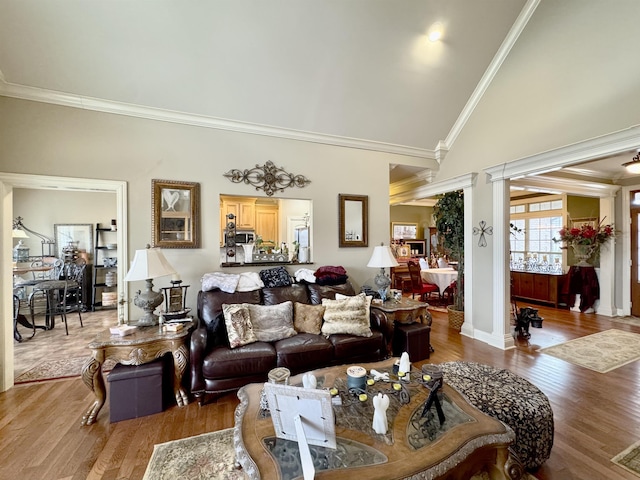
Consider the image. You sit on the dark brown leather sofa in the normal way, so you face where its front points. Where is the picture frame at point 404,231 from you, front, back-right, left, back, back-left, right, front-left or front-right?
left

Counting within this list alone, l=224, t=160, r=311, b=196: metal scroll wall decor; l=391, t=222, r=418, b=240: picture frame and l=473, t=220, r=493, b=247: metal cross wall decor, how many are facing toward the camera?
3

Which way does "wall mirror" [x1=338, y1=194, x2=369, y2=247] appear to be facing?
toward the camera

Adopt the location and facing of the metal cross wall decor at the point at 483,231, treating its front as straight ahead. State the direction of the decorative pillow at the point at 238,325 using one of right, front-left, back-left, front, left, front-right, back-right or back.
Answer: front-right

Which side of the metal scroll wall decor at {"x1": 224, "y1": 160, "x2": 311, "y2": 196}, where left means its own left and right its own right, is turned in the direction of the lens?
front

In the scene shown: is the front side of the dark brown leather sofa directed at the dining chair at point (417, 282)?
no

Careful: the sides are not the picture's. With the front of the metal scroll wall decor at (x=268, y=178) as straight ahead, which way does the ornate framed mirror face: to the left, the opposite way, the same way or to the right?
the same way

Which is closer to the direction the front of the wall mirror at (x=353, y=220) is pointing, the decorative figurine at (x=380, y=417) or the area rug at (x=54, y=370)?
the decorative figurine

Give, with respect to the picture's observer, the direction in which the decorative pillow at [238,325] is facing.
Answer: facing the viewer and to the right of the viewer

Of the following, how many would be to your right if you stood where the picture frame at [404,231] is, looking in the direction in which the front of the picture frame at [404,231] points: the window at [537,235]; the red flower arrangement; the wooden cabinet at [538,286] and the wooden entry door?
0

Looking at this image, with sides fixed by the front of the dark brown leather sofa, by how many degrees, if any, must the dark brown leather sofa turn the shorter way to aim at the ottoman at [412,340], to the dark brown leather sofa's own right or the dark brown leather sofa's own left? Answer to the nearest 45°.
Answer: approximately 45° to the dark brown leather sofa's own left

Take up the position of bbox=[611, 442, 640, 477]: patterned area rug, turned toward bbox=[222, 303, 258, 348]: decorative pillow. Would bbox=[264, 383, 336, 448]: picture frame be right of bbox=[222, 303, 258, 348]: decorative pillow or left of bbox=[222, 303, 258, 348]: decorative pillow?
left

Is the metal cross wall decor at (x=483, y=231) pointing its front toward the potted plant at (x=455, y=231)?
no

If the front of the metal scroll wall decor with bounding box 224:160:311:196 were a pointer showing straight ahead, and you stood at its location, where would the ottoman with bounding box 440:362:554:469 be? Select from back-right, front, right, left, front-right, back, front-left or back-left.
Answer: front-left

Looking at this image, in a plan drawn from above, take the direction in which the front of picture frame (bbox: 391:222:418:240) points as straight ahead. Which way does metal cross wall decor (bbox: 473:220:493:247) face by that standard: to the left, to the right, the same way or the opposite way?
the same way

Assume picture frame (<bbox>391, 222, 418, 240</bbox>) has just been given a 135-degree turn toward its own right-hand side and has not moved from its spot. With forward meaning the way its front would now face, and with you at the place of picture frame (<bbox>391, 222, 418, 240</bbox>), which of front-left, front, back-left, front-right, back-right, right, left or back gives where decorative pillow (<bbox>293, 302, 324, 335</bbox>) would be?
back-left

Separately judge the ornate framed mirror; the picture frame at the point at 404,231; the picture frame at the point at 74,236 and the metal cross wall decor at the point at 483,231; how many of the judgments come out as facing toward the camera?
4

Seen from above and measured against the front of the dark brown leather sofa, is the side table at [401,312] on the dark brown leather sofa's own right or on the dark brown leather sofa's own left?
on the dark brown leather sofa's own left

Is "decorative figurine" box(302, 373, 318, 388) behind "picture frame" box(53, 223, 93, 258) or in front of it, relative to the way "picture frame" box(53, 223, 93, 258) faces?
in front

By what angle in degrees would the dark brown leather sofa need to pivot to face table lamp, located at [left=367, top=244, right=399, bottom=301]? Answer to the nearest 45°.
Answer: approximately 90° to its left

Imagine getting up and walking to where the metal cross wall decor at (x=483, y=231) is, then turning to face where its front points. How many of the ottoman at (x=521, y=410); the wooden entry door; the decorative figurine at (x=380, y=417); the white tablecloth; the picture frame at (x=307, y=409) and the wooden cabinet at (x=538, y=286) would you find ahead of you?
3
